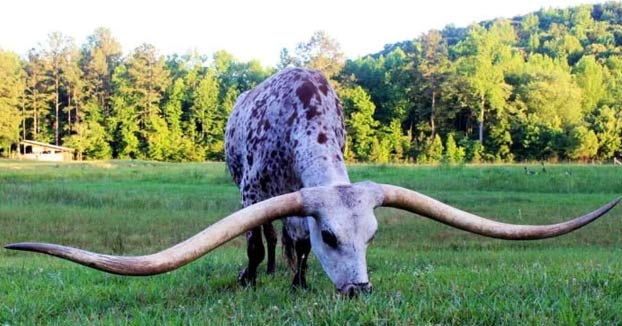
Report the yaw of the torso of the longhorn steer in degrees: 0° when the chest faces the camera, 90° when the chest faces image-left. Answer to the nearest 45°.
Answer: approximately 315°
